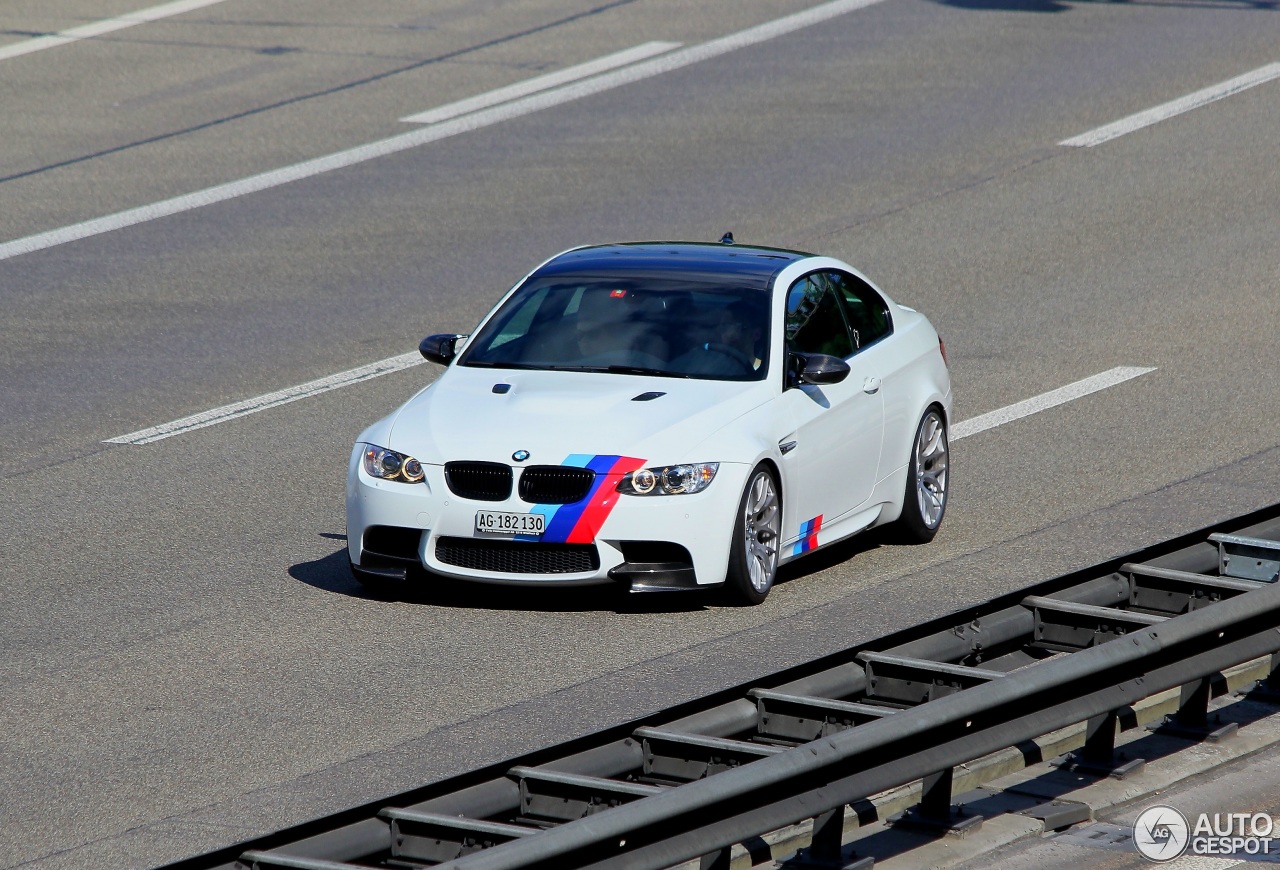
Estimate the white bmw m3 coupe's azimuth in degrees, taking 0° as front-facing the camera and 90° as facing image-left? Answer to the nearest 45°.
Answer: approximately 45°

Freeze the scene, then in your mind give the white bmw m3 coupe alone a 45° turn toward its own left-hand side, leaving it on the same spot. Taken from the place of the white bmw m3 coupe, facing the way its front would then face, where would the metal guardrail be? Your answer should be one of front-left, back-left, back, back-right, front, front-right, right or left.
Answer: front
